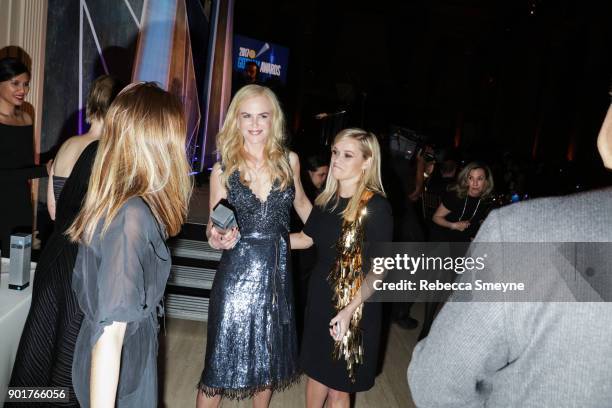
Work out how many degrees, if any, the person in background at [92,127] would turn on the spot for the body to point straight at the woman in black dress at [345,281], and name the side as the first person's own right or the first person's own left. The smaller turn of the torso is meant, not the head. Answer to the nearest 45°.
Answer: approximately 135° to the first person's own right

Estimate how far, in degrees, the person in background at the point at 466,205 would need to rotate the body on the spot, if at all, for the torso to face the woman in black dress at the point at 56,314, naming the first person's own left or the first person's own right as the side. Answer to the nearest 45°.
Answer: approximately 45° to the first person's own right

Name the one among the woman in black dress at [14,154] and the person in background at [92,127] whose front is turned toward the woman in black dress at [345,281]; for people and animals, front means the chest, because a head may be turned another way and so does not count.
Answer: the woman in black dress at [14,154]

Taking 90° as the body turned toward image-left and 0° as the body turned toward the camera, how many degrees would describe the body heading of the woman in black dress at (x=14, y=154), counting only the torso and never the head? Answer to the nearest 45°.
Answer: approximately 315°

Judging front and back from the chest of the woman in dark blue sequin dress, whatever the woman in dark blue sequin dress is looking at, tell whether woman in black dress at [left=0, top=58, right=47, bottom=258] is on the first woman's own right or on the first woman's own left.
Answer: on the first woman's own right

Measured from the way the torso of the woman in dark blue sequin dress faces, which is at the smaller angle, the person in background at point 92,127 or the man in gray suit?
the man in gray suit

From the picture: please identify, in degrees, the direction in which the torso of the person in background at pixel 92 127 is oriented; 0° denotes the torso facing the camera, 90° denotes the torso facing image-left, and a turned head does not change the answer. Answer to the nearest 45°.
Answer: approximately 180°

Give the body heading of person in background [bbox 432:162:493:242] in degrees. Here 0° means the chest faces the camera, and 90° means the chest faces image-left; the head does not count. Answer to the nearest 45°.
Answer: approximately 315°

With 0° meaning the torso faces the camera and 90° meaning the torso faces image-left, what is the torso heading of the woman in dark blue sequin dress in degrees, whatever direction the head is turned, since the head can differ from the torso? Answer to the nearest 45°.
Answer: approximately 0°

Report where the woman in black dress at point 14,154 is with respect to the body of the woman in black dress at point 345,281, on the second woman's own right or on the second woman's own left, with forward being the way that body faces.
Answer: on the second woman's own right
